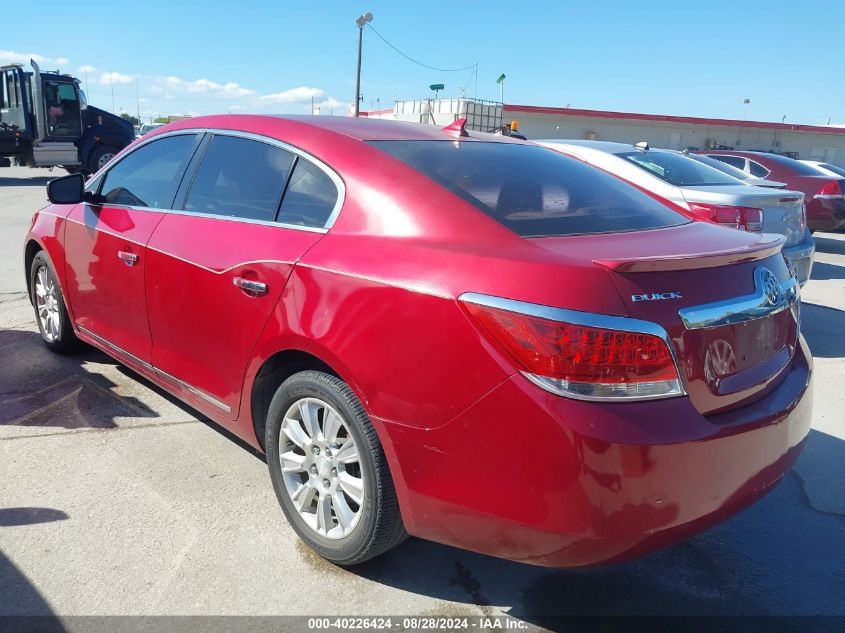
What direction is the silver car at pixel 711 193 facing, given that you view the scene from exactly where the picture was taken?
facing away from the viewer and to the left of the viewer

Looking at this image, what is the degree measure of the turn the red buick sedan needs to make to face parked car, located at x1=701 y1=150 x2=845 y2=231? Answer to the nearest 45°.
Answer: approximately 90° to its right

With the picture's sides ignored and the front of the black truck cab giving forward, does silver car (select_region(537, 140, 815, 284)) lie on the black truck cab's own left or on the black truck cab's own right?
on the black truck cab's own right

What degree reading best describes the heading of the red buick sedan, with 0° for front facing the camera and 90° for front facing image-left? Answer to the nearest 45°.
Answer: approximately 135°

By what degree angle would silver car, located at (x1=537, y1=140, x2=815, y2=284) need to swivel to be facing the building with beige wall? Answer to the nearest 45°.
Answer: approximately 45° to its right

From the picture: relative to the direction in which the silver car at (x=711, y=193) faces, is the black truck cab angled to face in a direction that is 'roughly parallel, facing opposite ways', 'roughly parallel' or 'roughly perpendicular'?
roughly perpendicular

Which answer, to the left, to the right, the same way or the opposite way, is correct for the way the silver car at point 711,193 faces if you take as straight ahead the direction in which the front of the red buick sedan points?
the same way

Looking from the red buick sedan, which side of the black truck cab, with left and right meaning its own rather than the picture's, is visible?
right

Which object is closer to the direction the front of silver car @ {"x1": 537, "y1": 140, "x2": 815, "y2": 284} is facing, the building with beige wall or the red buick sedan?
the building with beige wall

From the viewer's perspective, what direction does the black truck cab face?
to the viewer's right

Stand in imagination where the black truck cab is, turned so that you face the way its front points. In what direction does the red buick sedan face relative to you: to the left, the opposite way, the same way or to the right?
to the left

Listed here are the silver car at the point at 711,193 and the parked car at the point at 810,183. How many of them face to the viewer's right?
0

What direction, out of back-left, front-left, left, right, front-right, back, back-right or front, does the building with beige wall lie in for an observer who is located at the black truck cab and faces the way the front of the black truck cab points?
front

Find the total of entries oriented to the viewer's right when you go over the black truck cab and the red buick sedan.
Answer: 1

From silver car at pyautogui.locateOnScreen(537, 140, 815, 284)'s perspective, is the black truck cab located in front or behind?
in front

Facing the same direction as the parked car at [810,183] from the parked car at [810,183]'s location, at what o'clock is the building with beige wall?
The building with beige wall is roughly at 1 o'clock from the parked car.

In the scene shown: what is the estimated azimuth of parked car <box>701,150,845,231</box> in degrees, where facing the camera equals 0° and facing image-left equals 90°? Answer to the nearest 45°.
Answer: approximately 135°

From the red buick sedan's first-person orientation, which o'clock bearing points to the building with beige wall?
The building with beige wall is roughly at 2 o'clock from the red buick sedan.

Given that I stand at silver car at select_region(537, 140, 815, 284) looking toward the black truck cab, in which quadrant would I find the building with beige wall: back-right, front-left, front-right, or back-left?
front-right

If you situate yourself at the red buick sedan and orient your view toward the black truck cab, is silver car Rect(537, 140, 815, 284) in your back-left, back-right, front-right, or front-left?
front-right

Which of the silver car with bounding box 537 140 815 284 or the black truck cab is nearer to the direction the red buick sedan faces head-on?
the black truck cab

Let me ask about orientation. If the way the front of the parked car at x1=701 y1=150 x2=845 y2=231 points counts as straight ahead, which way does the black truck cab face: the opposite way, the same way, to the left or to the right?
to the right

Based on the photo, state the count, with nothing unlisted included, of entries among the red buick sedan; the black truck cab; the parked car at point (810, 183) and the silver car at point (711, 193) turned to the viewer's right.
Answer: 1
